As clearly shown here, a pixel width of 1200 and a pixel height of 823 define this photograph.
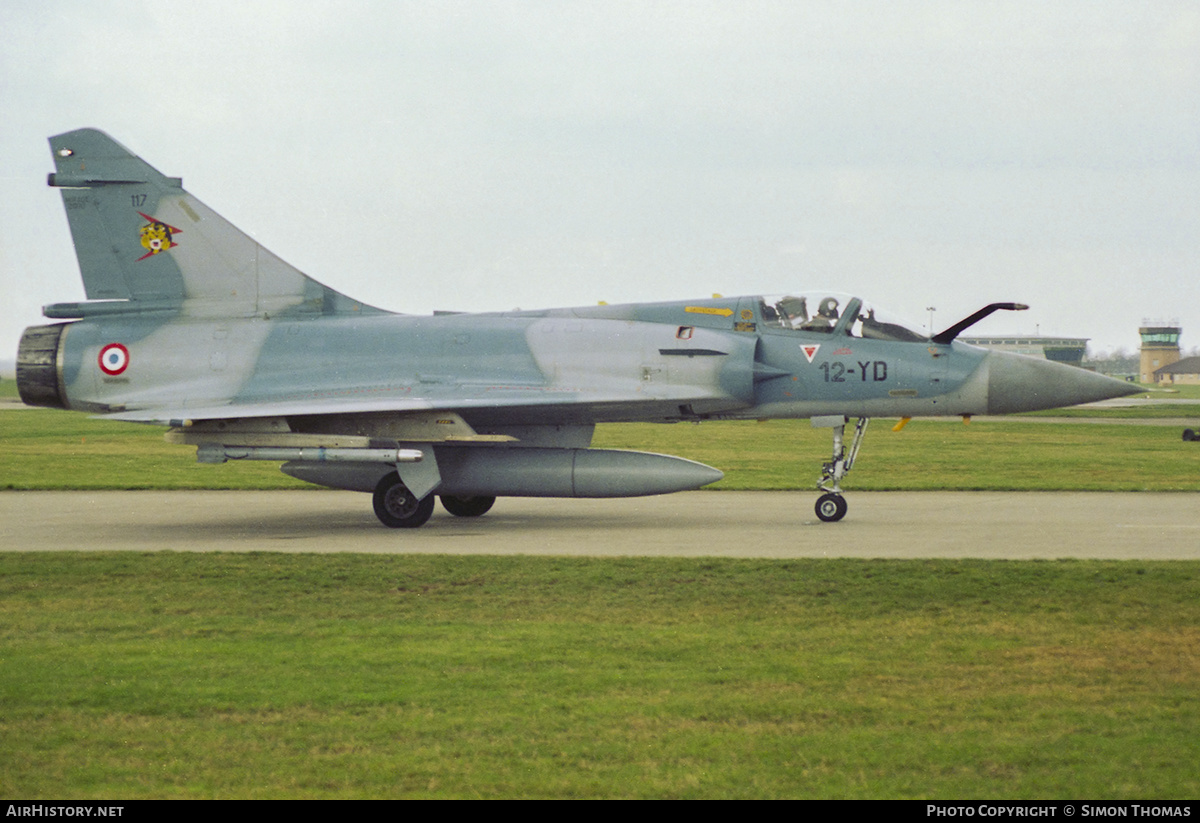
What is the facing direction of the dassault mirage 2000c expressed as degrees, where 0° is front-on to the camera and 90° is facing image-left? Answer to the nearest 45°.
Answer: approximately 270°
